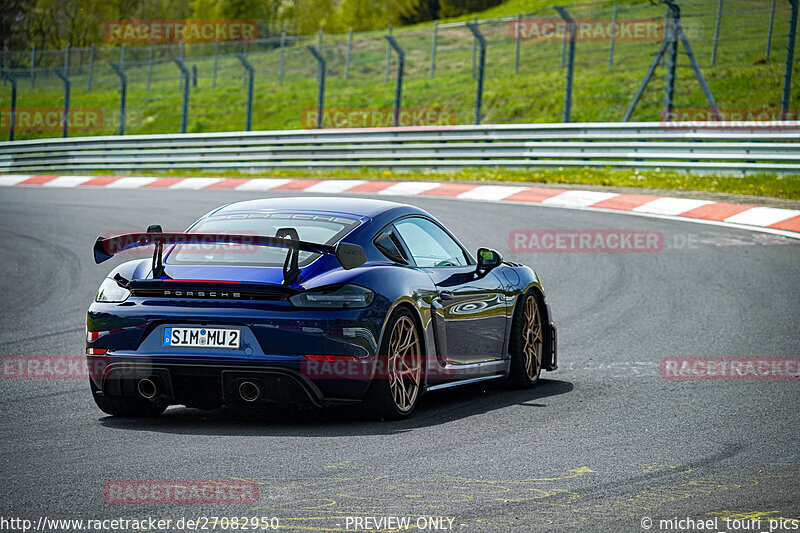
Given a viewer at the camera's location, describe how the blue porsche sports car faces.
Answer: facing away from the viewer and to the right of the viewer

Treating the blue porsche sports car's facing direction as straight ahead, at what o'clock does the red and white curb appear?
The red and white curb is roughly at 11 o'clock from the blue porsche sports car.

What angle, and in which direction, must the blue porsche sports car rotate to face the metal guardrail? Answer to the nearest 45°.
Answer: approximately 45° to its left
